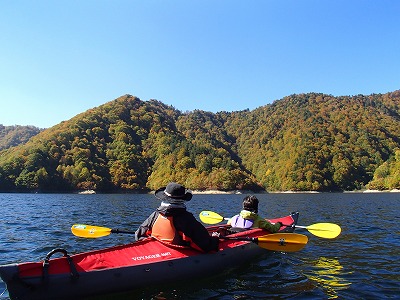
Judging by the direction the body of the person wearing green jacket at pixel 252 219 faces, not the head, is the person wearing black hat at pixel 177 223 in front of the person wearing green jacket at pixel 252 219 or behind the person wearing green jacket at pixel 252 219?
behind

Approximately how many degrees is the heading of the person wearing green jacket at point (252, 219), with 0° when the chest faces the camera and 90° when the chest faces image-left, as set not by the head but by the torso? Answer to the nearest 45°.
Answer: approximately 225°
